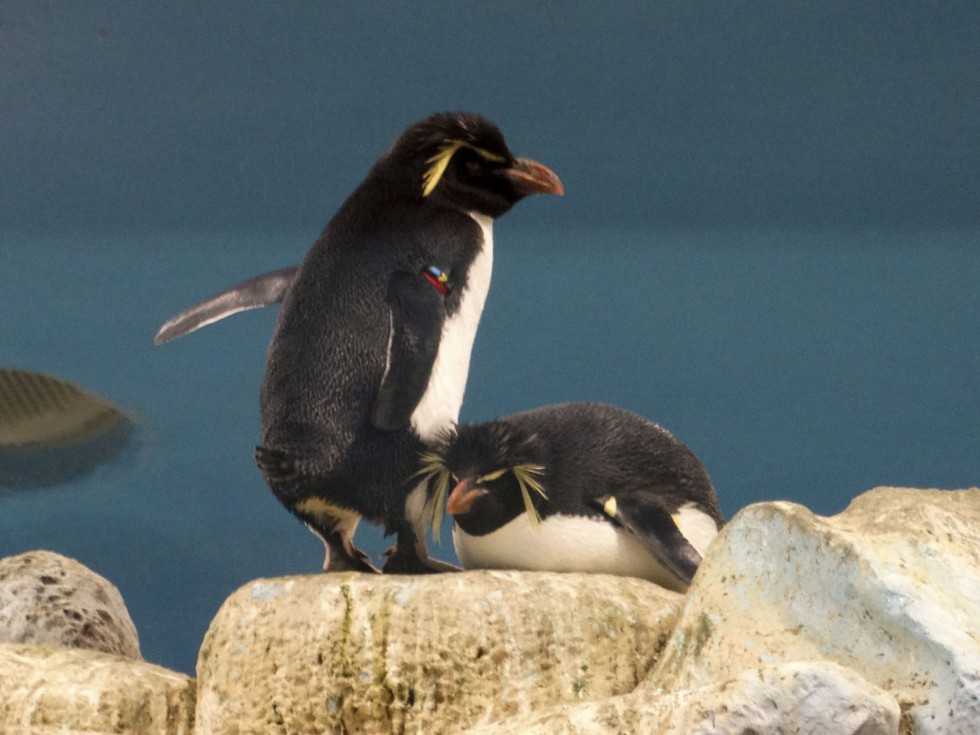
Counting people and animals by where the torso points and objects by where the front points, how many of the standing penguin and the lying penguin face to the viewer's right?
1

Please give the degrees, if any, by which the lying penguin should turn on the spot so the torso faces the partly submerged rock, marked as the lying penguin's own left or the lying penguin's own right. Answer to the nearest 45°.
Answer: approximately 90° to the lying penguin's own right

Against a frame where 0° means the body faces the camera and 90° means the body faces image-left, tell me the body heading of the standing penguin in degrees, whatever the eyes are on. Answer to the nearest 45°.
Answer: approximately 270°

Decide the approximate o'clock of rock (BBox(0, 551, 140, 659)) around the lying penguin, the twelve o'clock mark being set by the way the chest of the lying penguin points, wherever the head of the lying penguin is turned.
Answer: The rock is roughly at 2 o'clock from the lying penguin.

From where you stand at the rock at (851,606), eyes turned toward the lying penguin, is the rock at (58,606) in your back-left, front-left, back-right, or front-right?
front-left

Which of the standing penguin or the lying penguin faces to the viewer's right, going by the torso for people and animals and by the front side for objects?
the standing penguin

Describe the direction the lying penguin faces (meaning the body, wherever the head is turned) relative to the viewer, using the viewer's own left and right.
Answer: facing the viewer and to the left of the viewer
